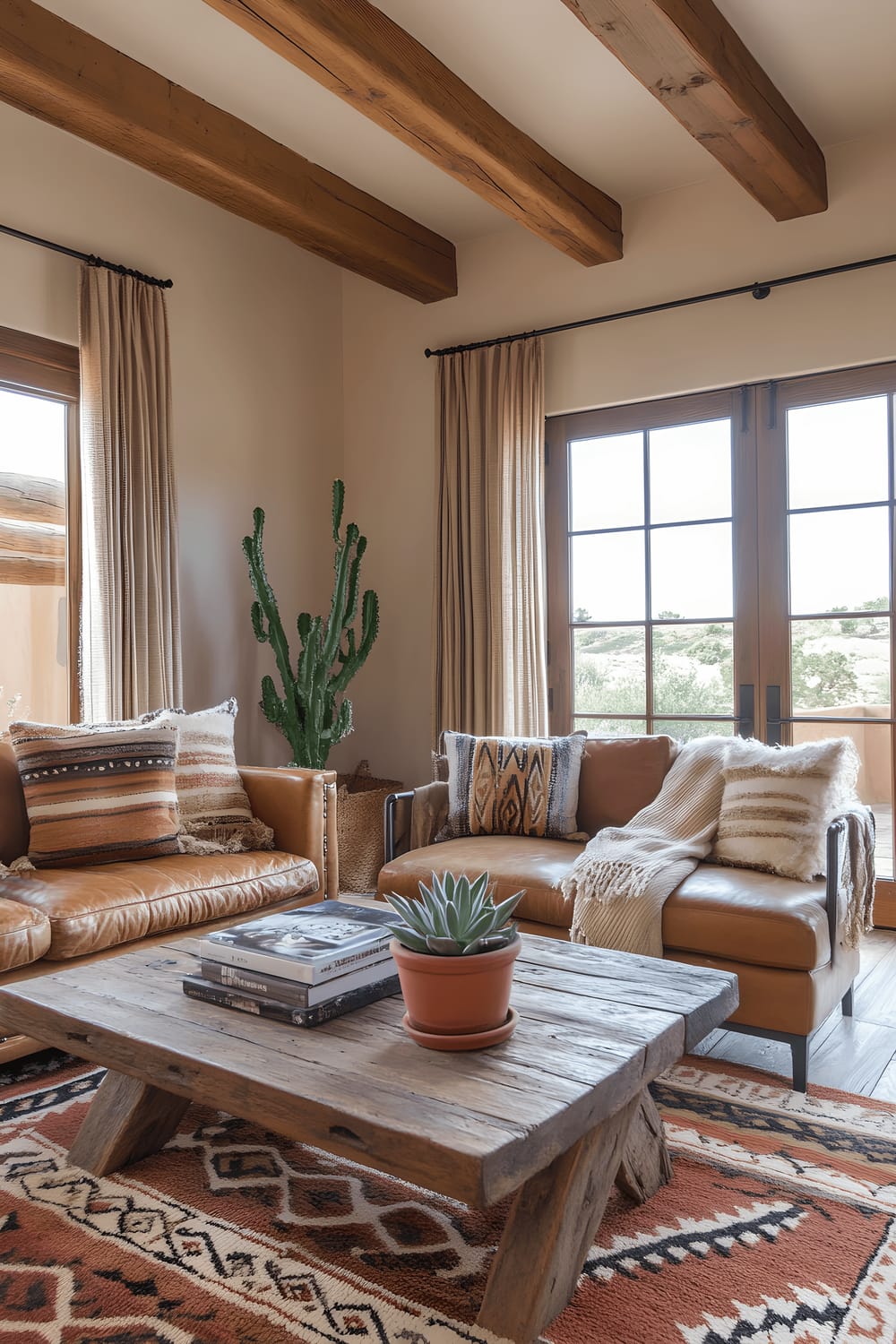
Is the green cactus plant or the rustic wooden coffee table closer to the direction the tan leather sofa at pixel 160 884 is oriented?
the rustic wooden coffee table

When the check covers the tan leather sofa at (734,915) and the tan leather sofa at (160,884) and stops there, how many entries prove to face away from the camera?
0

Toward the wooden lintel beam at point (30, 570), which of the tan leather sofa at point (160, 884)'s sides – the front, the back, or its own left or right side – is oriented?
back

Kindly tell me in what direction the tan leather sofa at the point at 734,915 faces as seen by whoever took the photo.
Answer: facing the viewer and to the left of the viewer

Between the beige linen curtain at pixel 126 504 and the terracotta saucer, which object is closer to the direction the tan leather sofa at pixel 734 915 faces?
the terracotta saucer

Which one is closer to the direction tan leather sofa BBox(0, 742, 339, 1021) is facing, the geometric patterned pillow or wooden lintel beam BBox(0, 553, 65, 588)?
the geometric patterned pillow

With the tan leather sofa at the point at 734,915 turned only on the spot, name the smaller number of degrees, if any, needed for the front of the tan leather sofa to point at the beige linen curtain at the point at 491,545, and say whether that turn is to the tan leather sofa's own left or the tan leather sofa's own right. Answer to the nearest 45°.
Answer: approximately 90° to the tan leather sofa's own right

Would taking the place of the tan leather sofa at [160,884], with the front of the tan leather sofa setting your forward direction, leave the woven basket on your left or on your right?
on your left

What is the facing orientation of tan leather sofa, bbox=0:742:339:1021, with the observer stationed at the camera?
facing the viewer and to the right of the viewer

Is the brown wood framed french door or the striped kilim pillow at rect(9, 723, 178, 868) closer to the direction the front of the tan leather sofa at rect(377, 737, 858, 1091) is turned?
the striped kilim pillow

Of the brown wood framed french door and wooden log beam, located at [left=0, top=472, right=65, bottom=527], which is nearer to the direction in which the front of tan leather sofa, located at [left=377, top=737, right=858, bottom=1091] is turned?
the wooden log beam

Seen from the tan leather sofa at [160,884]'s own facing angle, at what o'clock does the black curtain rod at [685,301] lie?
The black curtain rod is roughly at 10 o'clock from the tan leather sofa.

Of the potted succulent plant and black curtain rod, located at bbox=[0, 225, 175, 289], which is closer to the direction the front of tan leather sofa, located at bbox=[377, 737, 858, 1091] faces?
the potted succulent plant

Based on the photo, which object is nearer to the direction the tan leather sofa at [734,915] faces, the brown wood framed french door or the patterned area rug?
the patterned area rug

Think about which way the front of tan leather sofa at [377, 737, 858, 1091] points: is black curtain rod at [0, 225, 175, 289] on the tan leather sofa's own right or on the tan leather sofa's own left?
on the tan leather sofa's own right
